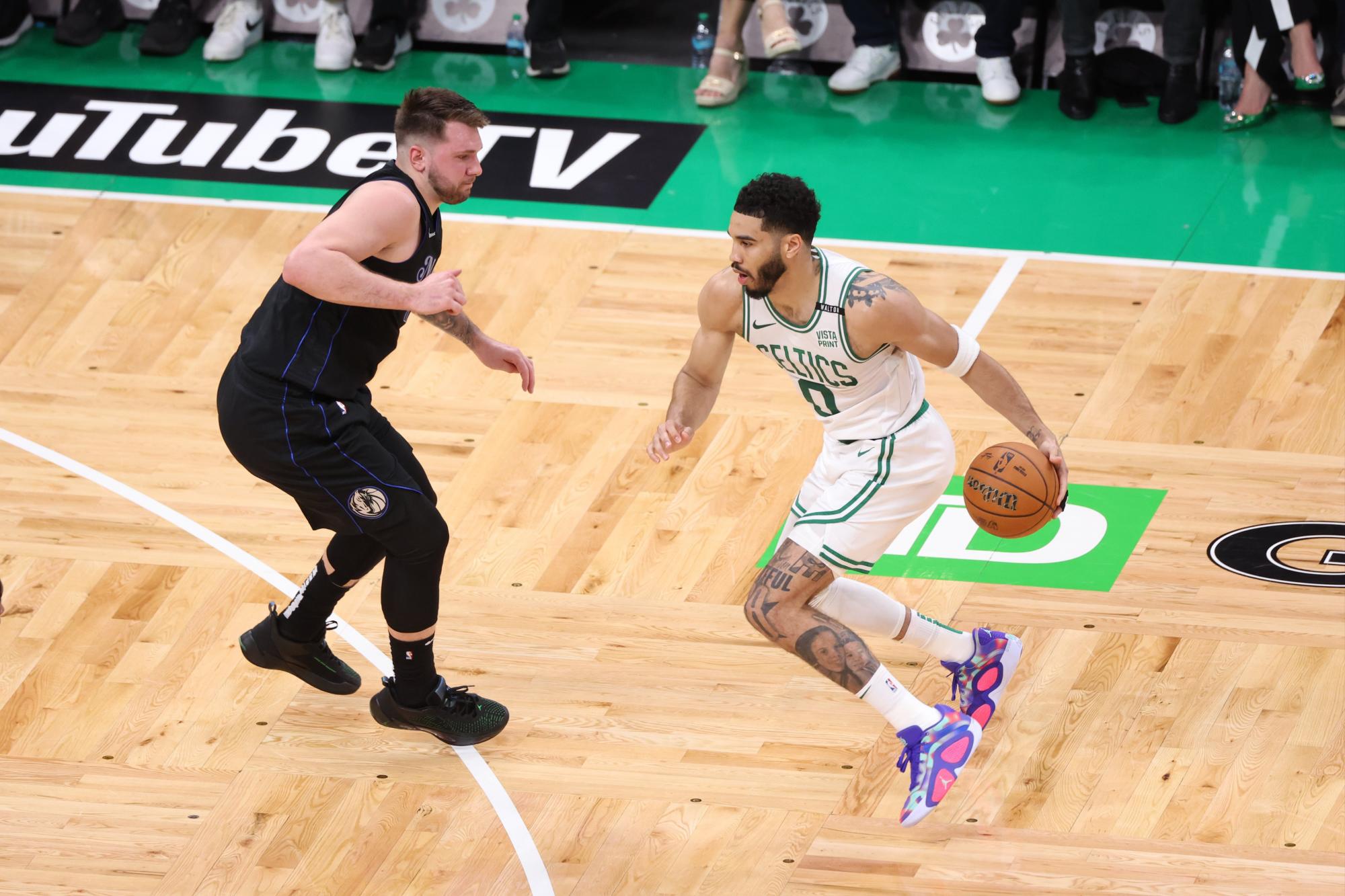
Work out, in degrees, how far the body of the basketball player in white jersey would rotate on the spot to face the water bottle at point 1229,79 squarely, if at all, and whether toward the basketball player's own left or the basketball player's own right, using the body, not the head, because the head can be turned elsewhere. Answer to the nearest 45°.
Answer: approximately 135° to the basketball player's own right

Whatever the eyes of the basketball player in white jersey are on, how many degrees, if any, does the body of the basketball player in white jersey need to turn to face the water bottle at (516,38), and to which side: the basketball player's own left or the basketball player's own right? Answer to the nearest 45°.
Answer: approximately 135° to the basketball player's own right

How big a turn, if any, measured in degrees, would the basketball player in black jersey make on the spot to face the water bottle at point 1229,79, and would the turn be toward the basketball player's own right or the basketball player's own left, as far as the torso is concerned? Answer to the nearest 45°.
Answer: approximately 45° to the basketball player's own left

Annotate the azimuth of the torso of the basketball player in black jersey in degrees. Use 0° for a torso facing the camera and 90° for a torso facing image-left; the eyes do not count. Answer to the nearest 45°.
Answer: approximately 270°

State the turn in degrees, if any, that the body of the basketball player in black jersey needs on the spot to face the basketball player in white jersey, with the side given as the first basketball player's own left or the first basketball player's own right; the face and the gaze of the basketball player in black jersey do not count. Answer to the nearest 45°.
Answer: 0° — they already face them

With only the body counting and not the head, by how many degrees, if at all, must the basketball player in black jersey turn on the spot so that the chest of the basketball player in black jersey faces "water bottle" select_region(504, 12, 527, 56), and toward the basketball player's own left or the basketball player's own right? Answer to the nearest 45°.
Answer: approximately 90° to the basketball player's own left

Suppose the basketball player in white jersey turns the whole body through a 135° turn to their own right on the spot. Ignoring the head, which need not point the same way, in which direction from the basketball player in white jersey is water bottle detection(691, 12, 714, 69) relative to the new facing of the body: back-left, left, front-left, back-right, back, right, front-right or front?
front

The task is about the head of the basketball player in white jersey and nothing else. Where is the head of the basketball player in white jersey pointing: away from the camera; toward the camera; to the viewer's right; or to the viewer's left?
to the viewer's left

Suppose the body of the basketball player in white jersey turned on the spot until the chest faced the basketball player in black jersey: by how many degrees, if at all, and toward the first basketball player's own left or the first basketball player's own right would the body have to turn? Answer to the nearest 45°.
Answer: approximately 45° to the first basketball player's own right

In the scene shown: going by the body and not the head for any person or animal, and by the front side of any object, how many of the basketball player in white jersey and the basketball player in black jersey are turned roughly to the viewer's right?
1

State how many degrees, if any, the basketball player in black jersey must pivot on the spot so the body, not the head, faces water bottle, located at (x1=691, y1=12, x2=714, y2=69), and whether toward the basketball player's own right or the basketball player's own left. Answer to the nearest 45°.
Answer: approximately 90° to the basketball player's own left

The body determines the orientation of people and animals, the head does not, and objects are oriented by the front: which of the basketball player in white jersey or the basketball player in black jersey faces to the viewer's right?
the basketball player in black jersey

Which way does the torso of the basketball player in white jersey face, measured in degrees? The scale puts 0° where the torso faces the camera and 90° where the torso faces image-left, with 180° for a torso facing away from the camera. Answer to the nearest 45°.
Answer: approximately 45°

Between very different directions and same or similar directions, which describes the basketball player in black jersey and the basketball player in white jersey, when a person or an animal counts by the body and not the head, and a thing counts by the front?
very different directions
